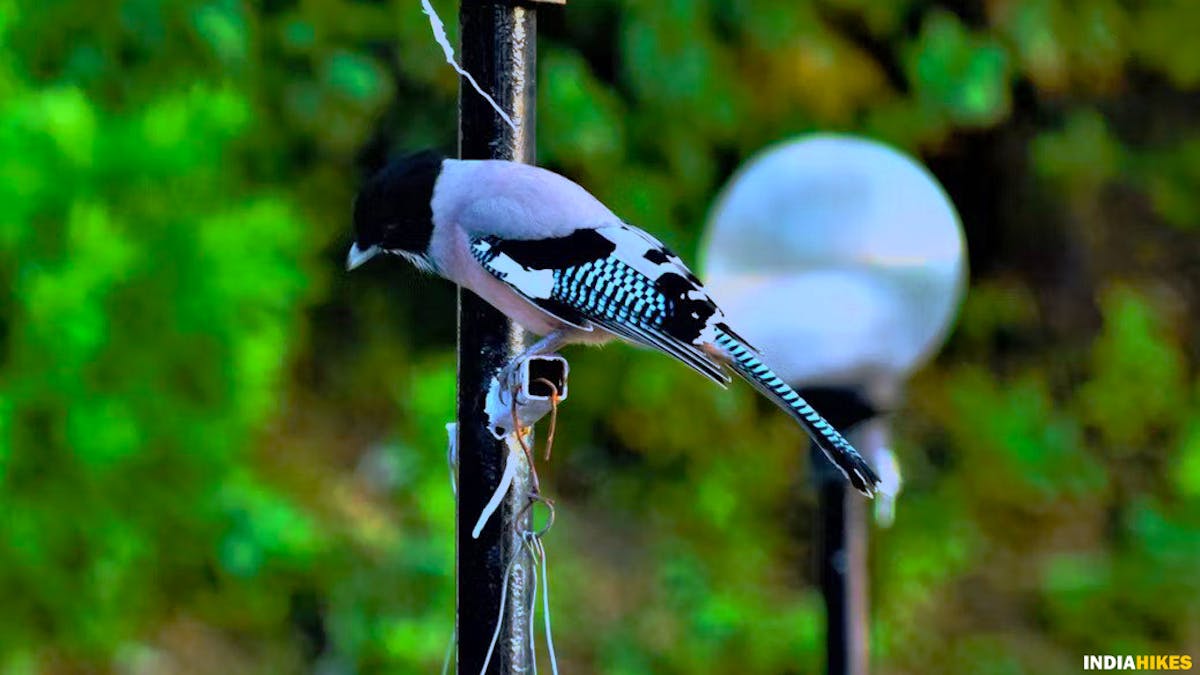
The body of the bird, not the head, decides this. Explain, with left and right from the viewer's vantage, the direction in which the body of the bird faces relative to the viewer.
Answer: facing to the left of the viewer

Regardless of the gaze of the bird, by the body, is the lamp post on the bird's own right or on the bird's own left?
on the bird's own right
